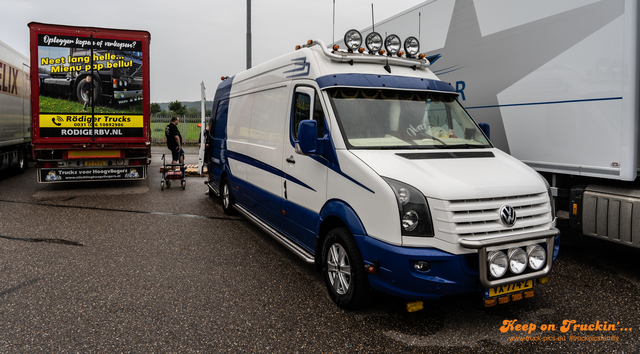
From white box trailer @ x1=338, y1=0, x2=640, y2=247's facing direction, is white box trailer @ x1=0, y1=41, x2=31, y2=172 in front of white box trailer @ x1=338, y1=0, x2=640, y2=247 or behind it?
behind

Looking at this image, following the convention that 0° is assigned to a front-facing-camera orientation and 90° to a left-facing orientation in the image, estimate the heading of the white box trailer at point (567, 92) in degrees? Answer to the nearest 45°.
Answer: approximately 315°

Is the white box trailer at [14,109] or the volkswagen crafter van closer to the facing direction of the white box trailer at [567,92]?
the volkswagen crafter van

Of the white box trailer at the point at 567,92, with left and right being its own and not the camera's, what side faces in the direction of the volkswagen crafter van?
right

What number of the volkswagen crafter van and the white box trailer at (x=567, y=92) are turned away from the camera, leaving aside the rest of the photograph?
0

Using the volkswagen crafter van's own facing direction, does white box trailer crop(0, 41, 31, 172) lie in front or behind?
behind
